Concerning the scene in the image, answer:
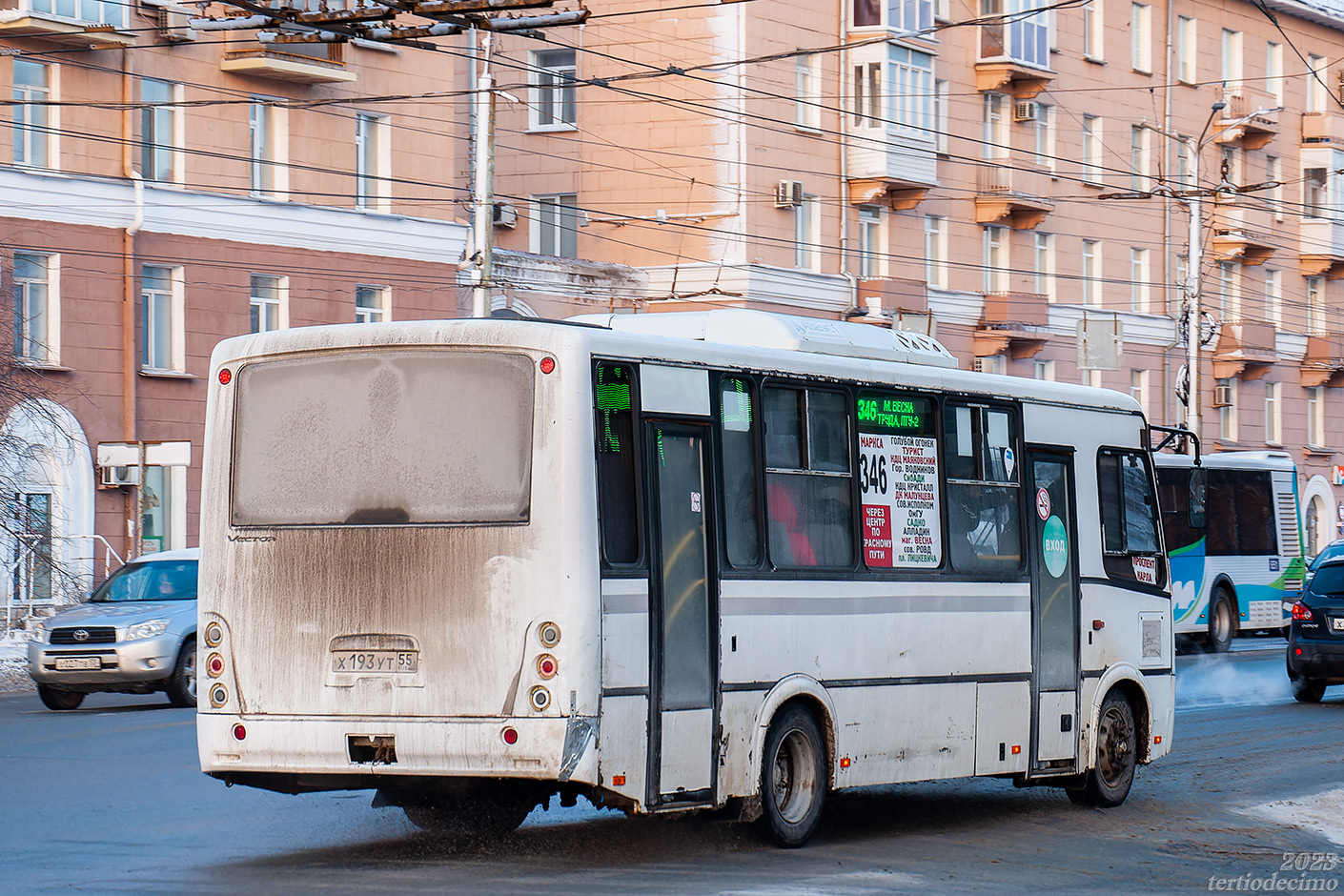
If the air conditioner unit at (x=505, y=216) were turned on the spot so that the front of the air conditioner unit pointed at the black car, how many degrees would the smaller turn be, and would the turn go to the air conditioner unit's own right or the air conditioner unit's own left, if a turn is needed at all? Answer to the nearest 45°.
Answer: approximately 45° to the air conditioner unit's own left

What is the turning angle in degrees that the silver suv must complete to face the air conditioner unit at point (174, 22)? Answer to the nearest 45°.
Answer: approximately 135° to its right

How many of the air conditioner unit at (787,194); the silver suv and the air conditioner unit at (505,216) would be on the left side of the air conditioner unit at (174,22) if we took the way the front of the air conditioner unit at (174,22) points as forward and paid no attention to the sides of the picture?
2

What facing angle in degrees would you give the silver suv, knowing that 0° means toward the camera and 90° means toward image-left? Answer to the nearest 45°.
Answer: approximately 45°

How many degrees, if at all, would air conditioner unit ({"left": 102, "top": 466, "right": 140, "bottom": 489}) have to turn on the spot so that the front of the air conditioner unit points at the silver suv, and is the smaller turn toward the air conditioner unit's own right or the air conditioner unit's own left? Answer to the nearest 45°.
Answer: approximately 45° to the air conditioner unit's own right

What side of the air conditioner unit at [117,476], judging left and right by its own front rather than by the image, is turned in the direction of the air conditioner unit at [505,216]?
left

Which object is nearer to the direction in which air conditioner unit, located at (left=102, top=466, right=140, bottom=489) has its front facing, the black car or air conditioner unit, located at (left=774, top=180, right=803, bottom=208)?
the black car

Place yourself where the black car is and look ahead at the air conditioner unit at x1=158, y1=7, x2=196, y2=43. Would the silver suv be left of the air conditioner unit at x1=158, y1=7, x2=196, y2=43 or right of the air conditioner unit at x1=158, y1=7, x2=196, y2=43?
left
